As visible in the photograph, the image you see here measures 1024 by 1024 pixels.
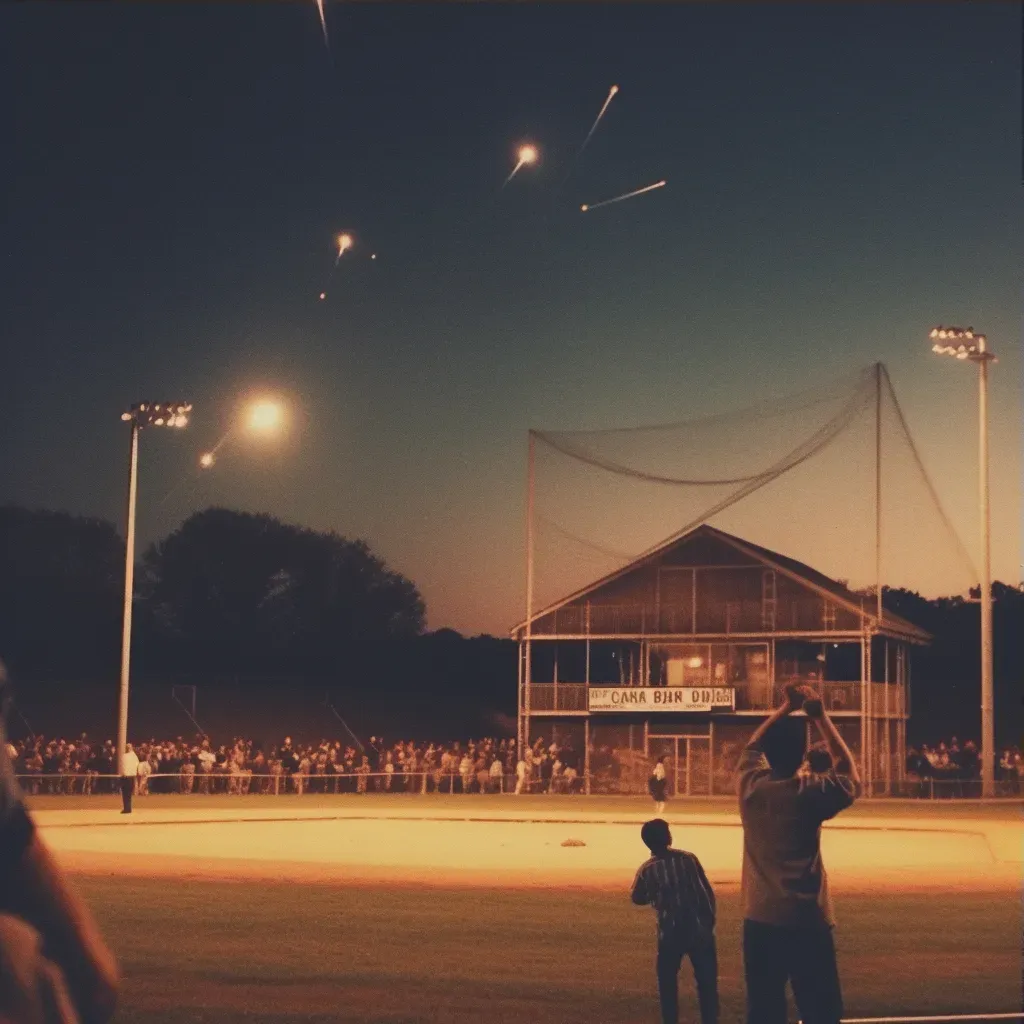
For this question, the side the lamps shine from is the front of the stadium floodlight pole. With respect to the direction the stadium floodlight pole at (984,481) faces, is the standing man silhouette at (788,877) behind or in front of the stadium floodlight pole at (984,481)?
in front

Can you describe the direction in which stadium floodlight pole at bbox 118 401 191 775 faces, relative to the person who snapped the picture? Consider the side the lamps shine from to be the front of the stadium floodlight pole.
facing the viewer and to the right of the viewer

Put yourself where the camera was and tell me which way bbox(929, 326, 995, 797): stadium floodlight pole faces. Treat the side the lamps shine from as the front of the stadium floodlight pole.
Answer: facing the viewer and to the left of the viewer

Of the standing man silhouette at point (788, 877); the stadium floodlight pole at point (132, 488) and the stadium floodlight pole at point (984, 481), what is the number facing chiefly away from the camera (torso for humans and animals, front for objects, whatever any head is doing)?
1

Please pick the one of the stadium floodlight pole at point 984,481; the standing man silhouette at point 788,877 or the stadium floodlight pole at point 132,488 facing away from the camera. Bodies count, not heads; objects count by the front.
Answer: the standing man silhouette

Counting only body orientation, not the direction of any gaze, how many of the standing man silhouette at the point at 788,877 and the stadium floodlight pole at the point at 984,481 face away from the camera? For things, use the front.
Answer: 1

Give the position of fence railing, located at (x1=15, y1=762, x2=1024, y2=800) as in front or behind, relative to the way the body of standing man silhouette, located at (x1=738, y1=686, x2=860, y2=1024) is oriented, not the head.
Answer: in front

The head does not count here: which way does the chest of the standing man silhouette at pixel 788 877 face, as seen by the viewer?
away from the camera

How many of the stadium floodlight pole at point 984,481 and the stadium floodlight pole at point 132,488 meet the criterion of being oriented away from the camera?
0
